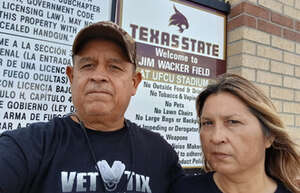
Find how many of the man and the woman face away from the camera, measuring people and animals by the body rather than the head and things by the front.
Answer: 0

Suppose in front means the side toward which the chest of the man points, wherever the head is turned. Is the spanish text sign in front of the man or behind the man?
behind

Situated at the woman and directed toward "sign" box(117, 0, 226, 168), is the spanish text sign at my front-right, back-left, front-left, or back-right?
front-left

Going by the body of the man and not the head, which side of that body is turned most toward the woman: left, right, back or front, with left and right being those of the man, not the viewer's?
left

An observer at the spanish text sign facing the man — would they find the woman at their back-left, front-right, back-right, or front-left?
front-left

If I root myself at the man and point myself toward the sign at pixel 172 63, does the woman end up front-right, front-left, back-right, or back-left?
front-right

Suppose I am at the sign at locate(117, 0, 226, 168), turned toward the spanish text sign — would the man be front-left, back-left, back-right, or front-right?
front-left

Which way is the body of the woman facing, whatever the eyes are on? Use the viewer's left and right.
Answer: facing the viewer and to the left of the viewer

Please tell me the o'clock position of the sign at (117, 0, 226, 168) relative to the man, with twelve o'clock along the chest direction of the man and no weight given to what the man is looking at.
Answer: The sign is roughly at 7 o'clock from the man.

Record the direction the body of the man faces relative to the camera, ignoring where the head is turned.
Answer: toward the camera

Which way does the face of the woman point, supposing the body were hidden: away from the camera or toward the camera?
toward the camera
